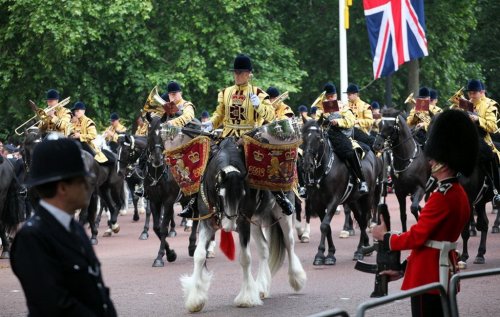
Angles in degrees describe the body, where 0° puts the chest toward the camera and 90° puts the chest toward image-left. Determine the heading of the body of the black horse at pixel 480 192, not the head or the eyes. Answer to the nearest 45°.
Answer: approximately 45°

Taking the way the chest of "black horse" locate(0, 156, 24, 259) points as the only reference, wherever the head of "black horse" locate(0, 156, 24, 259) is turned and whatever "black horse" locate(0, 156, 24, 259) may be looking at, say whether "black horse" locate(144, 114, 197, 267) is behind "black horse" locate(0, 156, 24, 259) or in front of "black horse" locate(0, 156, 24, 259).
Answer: behind

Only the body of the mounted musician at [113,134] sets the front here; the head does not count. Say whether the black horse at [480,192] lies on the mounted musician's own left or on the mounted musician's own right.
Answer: on the mounted musician's own left

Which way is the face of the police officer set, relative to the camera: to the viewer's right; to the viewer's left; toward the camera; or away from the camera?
to the viewer's right

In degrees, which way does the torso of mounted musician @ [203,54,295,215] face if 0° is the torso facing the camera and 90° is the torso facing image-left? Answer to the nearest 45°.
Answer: approximately 0°

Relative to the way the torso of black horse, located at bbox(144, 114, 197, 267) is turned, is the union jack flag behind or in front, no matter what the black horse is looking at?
behind
